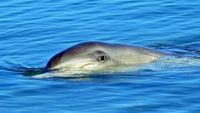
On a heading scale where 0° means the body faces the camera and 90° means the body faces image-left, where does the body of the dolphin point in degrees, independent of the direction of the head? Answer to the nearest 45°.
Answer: approximately 90°
